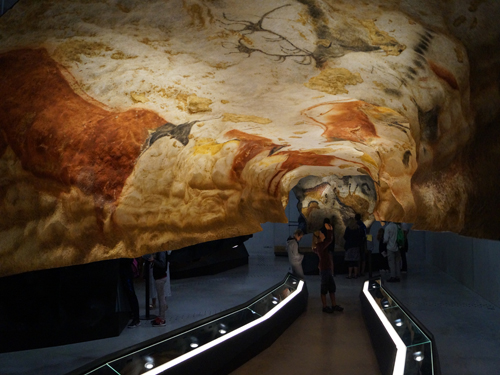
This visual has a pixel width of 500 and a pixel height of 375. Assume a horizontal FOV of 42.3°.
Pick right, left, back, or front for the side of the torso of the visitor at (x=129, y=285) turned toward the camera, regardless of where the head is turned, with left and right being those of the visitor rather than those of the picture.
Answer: left

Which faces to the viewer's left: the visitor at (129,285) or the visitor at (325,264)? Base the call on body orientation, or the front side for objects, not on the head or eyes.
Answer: the visitor at (129,285)

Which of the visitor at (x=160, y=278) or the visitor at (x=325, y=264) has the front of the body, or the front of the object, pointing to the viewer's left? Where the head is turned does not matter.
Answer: the visitor at (x=160, y=278)

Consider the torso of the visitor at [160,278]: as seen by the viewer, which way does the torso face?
to the viewer's left

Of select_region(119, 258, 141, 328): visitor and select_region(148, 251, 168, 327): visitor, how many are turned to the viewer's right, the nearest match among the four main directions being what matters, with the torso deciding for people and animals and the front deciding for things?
0

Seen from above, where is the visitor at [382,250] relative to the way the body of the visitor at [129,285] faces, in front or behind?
behind

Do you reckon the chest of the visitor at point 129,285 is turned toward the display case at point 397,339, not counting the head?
no
